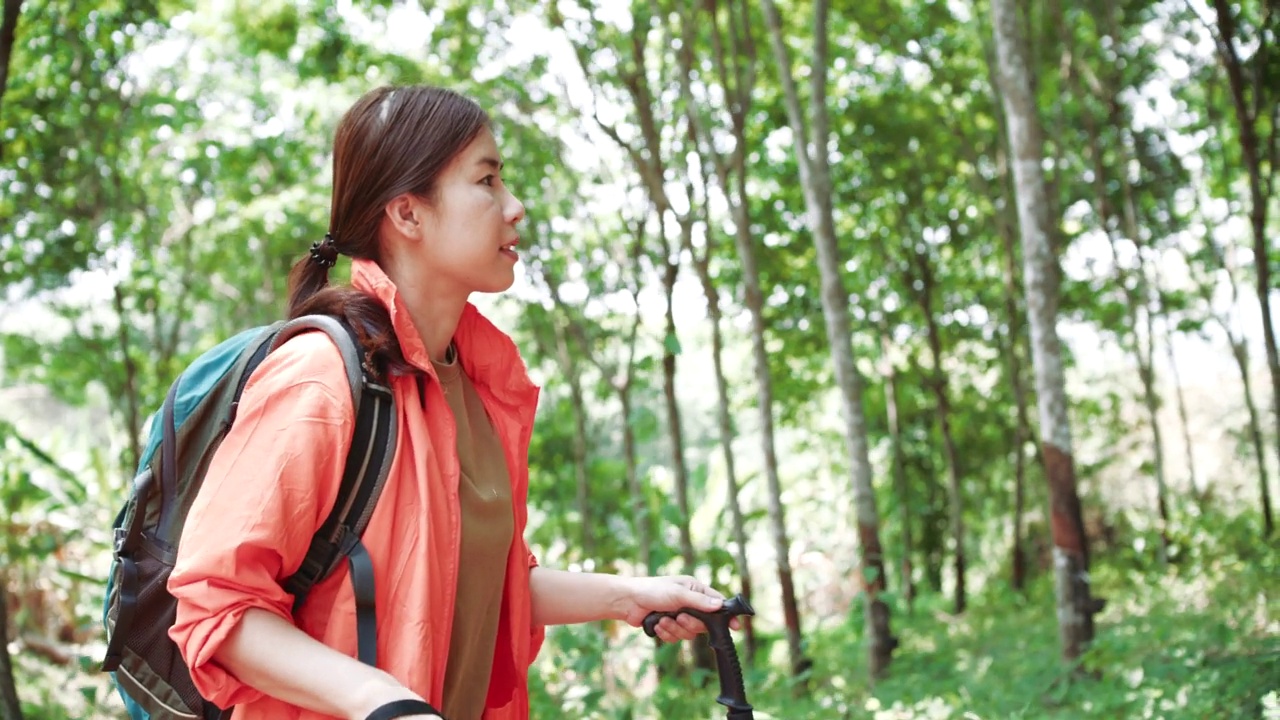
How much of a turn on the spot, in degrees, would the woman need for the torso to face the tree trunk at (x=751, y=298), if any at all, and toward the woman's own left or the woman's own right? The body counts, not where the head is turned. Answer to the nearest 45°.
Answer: approximately 135° to the woman's own left

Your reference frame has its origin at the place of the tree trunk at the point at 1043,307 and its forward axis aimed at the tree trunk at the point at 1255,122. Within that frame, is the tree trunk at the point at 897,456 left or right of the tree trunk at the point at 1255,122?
left

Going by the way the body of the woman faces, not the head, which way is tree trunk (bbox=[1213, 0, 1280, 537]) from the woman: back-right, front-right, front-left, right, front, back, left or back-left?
left

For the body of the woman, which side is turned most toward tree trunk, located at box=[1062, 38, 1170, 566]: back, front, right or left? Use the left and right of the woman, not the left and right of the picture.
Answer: left

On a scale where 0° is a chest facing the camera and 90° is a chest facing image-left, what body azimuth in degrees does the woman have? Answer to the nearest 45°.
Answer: approximately 315°

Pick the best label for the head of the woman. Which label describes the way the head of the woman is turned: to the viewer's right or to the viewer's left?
to the viewer's right

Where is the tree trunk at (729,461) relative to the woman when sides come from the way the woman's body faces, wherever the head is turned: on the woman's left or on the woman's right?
on the woman's left

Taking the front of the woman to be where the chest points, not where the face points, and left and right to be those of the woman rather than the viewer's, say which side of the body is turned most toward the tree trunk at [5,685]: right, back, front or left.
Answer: back

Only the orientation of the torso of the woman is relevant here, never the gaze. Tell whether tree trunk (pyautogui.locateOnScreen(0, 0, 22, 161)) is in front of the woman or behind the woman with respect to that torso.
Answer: behind
